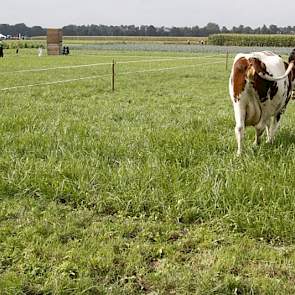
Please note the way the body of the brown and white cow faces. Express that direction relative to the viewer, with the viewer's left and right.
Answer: facing away from the viewer and to the right of the viewer
